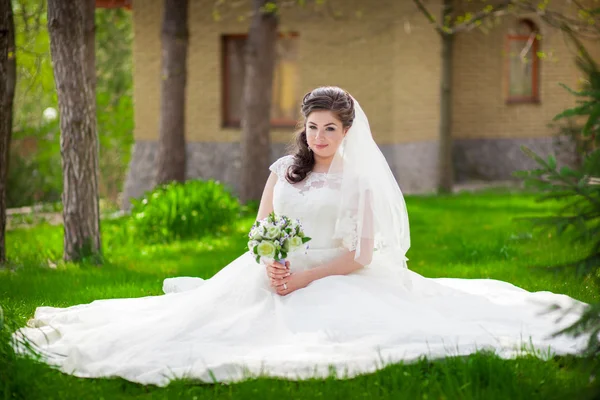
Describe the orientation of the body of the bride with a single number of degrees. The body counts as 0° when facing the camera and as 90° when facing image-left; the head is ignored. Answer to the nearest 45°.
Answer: approximately 45°

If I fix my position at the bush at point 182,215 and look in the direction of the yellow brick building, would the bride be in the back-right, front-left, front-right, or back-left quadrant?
back-right

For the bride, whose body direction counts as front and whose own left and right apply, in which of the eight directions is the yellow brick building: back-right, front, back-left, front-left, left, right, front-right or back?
back-right

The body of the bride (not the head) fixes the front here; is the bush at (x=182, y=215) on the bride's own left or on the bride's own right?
on the bride's own right
